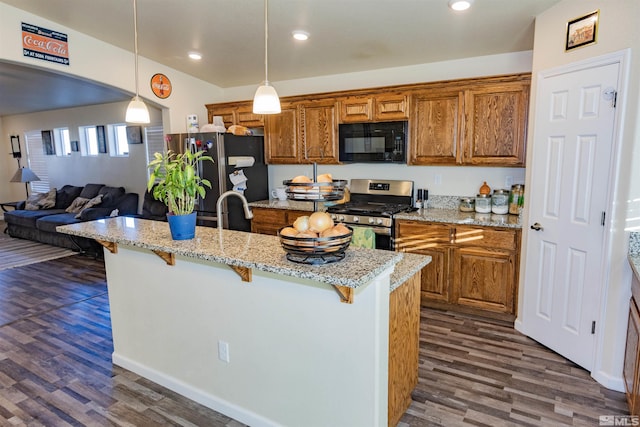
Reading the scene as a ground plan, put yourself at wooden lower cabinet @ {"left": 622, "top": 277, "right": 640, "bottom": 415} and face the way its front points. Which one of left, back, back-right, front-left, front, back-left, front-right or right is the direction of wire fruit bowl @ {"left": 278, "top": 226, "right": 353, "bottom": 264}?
front-left

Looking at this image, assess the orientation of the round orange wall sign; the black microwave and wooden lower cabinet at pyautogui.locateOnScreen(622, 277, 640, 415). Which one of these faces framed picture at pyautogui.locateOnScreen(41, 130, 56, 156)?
the wooden lower cabinet

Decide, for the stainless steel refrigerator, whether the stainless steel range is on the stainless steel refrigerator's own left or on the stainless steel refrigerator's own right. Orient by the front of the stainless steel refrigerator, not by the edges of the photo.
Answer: on the stainless steel refrigerator's own left

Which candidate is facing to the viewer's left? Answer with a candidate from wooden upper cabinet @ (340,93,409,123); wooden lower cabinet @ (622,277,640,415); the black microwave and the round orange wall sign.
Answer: the wooden lower cabinet

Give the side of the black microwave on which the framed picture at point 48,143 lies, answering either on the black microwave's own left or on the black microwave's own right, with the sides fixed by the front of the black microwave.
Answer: on the black microwave's own right

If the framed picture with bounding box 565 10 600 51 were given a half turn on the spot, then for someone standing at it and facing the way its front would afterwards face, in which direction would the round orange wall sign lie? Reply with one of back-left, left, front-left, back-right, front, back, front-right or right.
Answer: back-left

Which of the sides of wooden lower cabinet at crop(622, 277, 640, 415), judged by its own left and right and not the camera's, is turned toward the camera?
left

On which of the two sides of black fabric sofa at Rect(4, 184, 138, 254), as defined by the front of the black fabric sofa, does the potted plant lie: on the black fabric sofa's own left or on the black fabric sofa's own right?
on the black fabric sofa's own left

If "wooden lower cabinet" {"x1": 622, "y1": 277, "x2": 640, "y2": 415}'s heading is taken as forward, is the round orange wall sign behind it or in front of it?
in front

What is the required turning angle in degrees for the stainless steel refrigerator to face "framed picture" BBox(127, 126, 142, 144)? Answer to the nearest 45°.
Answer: approximately 90° to its right
